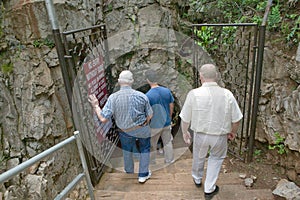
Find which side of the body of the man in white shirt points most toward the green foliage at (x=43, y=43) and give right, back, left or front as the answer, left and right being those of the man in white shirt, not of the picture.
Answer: left

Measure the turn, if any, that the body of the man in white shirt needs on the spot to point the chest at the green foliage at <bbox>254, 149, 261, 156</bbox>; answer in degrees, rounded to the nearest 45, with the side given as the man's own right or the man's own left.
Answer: approximately 45° to the man's own right

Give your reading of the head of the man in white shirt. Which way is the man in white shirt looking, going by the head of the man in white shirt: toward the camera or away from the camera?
away from the camera

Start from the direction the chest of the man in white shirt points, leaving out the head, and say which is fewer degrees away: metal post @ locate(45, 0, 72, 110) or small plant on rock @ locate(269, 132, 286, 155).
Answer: the small plant on rock

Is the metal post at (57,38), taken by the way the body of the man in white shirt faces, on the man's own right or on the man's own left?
on the man's own left

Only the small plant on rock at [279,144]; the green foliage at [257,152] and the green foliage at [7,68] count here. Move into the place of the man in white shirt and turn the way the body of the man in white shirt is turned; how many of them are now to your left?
1

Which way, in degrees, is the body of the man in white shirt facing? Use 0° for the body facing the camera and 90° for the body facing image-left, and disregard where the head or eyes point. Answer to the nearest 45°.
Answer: approximately 180°

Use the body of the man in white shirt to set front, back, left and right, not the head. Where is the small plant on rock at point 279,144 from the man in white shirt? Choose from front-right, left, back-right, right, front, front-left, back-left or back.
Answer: front-right

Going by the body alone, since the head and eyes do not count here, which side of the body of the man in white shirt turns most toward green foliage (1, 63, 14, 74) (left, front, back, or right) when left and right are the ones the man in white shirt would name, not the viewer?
left

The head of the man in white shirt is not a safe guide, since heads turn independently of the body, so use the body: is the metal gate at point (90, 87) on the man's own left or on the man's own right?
on the man's own left
